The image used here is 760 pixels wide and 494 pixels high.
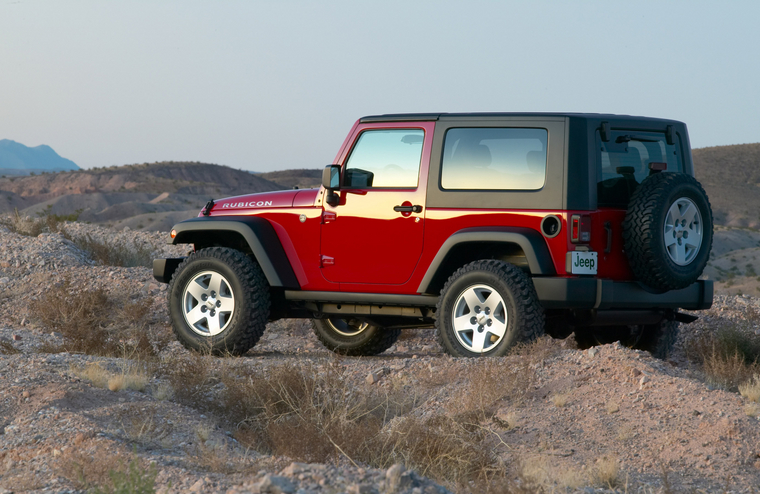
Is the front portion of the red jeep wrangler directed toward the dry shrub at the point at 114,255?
yes

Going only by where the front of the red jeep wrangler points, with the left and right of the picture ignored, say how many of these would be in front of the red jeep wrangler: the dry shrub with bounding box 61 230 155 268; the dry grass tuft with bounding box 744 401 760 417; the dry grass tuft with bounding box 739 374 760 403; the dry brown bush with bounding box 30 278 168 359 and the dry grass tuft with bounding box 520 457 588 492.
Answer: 2

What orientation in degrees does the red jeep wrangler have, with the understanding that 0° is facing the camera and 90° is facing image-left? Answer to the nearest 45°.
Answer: approximately 135°

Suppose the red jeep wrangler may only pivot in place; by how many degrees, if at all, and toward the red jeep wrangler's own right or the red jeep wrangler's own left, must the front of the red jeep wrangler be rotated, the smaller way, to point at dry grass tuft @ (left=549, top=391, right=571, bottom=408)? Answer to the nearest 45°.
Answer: approximately 135° to the red jeep wrangler's own left

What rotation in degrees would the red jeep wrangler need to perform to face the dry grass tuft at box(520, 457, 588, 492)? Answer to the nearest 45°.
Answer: approximately 135° to its left

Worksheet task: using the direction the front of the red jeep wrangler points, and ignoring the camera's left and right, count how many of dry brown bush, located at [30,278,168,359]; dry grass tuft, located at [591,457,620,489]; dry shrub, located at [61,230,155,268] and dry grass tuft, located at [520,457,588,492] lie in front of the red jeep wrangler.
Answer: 2

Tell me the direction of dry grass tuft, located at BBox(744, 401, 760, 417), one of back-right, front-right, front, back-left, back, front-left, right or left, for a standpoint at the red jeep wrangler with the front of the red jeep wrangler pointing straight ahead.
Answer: back

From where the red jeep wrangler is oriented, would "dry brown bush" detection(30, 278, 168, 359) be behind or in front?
in front

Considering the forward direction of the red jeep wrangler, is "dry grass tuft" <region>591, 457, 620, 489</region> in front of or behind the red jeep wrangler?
behind

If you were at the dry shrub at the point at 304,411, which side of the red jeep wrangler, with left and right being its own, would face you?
left

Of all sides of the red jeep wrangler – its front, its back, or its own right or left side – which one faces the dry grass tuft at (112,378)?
left

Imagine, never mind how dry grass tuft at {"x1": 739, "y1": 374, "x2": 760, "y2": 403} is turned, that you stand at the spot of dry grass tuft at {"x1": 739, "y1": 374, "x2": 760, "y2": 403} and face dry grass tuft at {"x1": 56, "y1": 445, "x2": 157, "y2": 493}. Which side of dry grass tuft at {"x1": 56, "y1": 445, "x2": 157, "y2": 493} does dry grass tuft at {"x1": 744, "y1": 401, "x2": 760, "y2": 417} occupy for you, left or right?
left

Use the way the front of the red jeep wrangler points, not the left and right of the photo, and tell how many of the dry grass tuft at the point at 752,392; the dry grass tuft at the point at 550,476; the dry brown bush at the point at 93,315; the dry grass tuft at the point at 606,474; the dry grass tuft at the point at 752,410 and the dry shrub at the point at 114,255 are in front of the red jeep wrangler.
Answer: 2

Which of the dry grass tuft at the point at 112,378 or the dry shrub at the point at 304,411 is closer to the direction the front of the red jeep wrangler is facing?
the dry grass tuft

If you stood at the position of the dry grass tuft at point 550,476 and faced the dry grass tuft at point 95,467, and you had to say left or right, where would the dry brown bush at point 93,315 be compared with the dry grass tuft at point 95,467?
right
